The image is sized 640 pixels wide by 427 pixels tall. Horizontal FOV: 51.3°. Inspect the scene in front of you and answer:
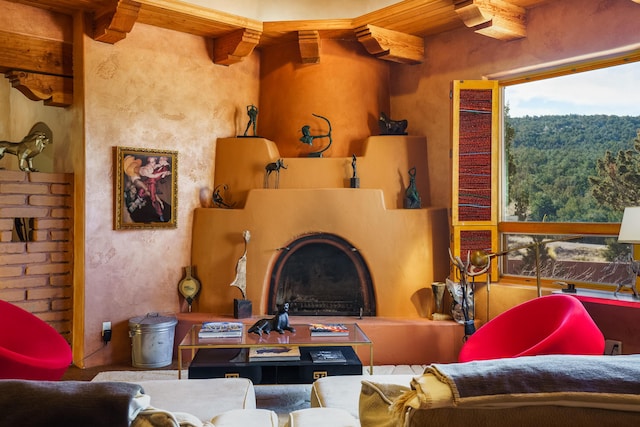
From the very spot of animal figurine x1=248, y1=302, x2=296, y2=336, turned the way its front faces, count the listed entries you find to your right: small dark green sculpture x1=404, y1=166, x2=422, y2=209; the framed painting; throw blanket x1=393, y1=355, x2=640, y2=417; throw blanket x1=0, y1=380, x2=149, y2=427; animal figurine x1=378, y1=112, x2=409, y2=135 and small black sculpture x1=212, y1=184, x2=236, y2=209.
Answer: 2

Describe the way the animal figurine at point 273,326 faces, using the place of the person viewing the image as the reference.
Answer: facing to the right of the viewer

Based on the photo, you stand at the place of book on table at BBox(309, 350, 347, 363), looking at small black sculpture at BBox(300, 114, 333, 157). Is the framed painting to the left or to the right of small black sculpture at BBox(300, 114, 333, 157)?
left

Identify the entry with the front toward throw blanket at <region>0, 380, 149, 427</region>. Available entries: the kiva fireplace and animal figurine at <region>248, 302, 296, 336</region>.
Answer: the kiva fireplace

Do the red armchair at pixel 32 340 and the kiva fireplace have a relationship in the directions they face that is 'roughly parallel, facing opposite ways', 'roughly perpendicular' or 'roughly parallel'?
roughly perpendicular

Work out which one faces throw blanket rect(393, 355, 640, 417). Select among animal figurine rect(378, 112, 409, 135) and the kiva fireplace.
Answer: the kiva fireplace

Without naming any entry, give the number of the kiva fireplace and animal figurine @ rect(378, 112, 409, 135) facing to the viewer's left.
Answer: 1

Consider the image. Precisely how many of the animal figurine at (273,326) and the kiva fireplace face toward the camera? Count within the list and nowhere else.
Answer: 1

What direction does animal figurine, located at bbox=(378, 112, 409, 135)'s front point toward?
to the viewer's left

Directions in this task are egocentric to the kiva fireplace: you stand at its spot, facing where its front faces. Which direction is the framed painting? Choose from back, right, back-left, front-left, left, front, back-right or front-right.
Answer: right
